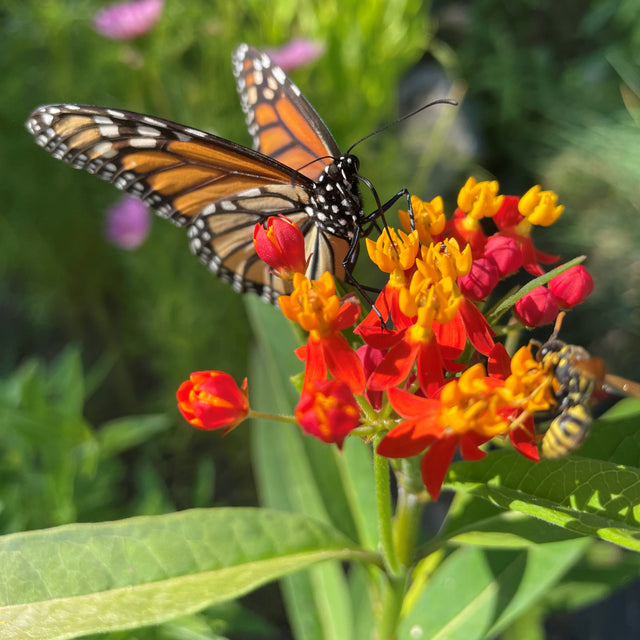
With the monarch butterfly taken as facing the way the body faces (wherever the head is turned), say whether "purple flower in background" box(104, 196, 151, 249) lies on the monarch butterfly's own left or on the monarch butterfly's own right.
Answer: on the monarch butterfly's own left

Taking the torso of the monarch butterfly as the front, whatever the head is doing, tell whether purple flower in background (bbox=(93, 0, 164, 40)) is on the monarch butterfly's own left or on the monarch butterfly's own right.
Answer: on the monarch butterfly's own left

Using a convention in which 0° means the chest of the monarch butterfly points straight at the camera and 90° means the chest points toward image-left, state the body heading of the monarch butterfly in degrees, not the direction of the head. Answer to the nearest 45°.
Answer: approximately 270°

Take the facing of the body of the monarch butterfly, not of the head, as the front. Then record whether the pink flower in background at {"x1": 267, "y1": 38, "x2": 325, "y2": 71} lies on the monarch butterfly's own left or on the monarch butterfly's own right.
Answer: on the monarch butterfly's own left
